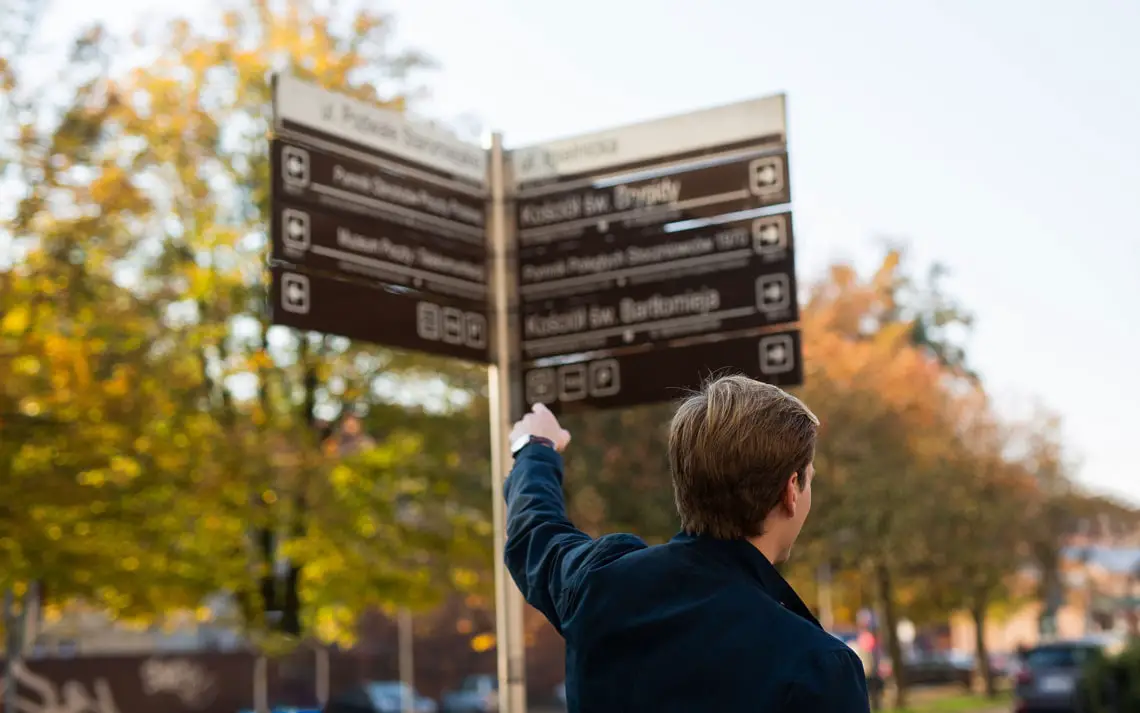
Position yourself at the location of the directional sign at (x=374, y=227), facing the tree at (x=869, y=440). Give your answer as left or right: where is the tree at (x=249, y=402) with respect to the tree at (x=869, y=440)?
left

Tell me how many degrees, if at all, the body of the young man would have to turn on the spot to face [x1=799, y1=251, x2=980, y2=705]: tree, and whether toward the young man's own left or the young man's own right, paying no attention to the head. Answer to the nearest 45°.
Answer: approximately 45° to the young man's own left

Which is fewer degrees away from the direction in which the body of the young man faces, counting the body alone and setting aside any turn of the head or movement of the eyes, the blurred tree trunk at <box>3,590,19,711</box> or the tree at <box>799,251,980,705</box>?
the tree

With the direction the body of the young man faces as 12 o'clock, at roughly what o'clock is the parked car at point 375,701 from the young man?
The parked car is roughly at 10 o'clock from the young man.

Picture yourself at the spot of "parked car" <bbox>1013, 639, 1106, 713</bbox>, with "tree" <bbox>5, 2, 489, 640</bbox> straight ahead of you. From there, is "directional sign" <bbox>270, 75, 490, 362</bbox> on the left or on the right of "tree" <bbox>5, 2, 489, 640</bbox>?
left

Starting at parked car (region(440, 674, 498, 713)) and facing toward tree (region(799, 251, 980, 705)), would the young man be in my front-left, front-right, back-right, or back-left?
front-right

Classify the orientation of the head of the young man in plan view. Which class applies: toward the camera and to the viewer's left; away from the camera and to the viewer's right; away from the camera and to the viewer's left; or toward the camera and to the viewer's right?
away from the camera and to the viewer's right

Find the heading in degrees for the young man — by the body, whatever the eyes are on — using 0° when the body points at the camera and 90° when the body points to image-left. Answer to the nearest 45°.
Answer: approximately 225°

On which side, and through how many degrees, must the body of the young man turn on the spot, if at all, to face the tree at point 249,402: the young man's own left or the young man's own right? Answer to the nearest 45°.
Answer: approximately 45° to the young man's own left

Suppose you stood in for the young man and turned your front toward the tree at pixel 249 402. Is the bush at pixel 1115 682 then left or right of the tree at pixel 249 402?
right
